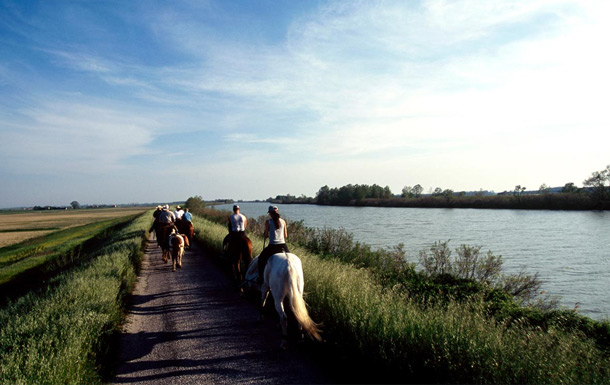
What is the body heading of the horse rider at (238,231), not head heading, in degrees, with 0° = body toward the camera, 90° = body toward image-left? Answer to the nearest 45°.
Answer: approximately 180°

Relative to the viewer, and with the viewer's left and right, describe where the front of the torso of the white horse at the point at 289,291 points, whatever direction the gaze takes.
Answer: facing away from the viewer and to the left of the viewer

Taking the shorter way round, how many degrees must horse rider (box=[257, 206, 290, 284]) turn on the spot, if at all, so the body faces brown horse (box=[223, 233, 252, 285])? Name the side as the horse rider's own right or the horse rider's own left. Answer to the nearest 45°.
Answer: approximately 45° to the horse rider's own right

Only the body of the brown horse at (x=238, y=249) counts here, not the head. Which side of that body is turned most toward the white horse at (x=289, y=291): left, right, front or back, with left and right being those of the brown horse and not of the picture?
back

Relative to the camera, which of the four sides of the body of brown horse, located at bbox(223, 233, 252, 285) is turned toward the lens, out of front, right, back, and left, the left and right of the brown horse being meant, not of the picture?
back

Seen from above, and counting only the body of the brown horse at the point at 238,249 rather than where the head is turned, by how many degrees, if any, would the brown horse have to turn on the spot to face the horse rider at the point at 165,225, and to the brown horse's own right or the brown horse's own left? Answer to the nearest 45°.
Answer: approximately 45° to the brown horse's own left

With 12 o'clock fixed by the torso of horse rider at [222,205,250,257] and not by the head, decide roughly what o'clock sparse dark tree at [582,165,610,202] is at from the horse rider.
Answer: The sparse dark tree is roughly at 2 o'clock from the horse rider.

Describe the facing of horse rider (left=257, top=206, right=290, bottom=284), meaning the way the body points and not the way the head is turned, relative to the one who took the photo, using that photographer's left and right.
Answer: facing away from the viewer and to the left of the viewer

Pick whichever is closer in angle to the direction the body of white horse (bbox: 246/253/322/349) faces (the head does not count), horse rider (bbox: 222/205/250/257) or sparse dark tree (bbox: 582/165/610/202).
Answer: the horse rider

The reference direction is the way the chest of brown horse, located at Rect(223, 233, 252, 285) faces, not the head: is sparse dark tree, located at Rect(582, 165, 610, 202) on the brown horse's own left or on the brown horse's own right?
on the brown horse's own right
